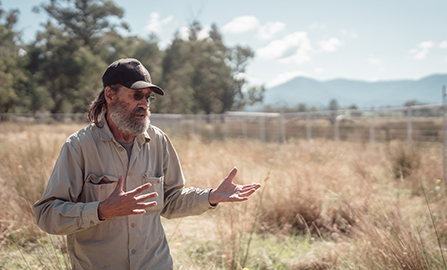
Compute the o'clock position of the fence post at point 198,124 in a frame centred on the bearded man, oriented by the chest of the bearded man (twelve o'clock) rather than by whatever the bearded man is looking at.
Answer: The fence post is roughly at 8 o'clock from the bearded man.

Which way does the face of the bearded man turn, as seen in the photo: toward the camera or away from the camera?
toward the camera

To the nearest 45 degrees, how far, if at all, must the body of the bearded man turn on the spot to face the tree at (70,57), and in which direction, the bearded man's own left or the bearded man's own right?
approximately 135° to the bearded man's own left

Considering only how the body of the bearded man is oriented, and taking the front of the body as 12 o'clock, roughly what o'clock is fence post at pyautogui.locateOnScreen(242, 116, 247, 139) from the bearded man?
The fence post is roughly at 8 o'clock from the bearded man.

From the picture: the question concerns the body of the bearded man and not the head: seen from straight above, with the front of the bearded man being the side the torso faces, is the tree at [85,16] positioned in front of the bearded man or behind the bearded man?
behind

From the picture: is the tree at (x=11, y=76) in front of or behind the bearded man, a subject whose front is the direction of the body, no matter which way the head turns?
behind

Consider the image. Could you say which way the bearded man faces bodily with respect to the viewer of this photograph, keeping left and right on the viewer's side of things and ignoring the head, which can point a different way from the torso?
facing the viewer and to the right of the viewer
